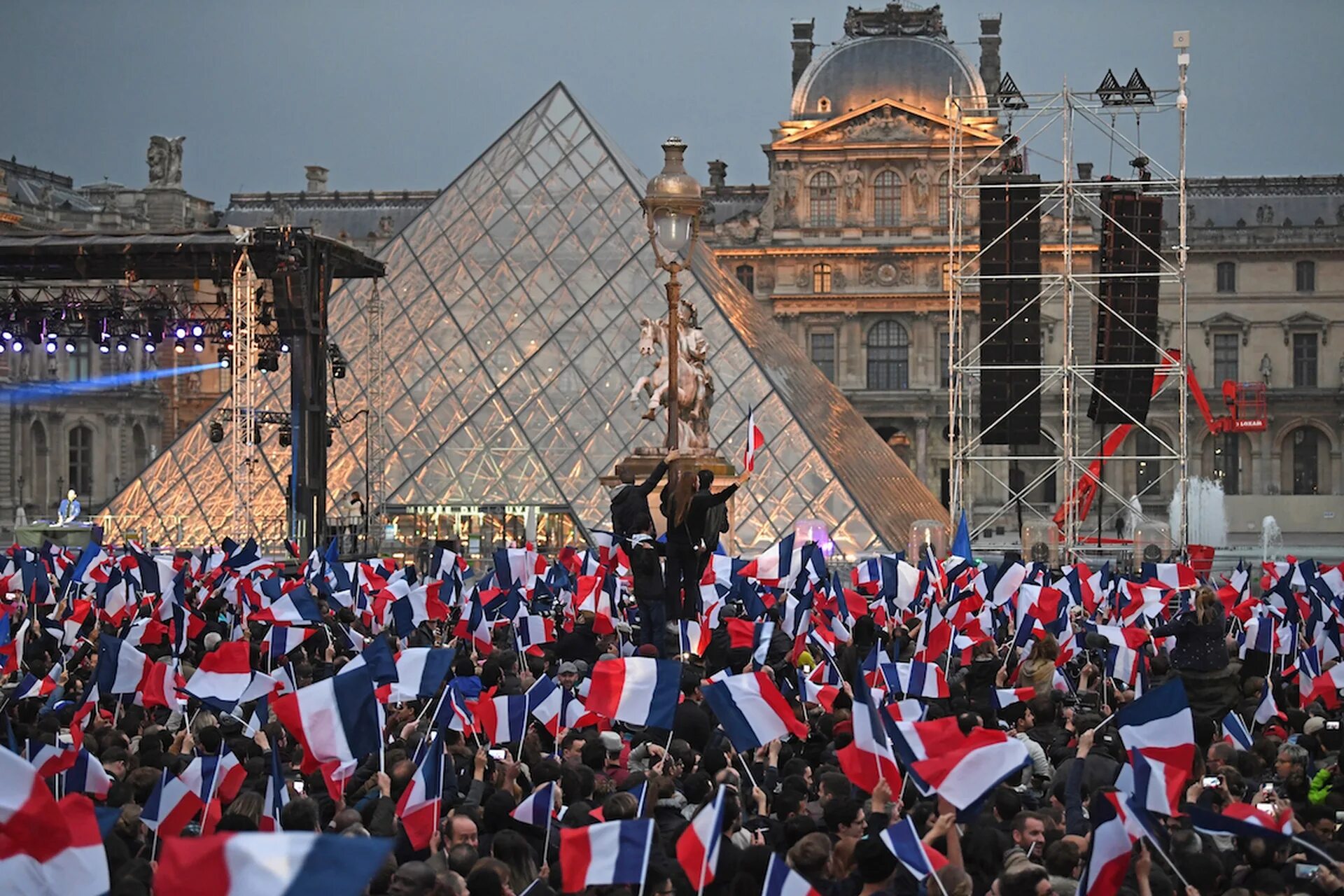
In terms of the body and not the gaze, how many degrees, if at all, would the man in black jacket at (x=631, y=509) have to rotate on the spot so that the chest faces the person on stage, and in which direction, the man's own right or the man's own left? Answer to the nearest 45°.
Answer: approximately 45° to the man's own left

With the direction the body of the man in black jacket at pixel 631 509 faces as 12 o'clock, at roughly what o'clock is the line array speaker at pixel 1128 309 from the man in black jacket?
The line array speaker is roughly at 1 o'clock from the man in black jacket.

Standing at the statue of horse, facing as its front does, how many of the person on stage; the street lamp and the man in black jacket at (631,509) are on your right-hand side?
1

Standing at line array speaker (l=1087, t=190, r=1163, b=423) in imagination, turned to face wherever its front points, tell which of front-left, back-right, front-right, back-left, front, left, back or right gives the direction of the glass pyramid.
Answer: back-right

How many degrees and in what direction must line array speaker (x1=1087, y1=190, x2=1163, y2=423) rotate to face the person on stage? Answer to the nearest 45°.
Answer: approximately 135° to its right

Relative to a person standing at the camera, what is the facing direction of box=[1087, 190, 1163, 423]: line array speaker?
facing the viewer and to the right of the viewer

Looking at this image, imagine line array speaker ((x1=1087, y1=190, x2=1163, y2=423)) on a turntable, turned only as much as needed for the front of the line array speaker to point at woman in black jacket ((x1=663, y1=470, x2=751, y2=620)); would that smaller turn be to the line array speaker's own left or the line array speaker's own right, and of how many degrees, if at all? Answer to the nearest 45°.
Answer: approximately 45° to the line array speaker's own right

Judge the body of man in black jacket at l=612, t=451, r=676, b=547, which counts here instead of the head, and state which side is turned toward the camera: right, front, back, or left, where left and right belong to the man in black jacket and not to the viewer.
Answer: back

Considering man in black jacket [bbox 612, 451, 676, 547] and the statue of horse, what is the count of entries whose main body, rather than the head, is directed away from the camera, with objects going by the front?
1

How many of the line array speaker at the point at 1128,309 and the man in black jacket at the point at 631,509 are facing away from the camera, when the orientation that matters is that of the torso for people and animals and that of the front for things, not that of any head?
1

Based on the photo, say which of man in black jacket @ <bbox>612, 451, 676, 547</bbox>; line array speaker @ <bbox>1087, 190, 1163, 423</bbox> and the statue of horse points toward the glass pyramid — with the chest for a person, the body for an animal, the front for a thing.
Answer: the man in black jacket

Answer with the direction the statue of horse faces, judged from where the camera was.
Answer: facing the viewer and to the left of the viewer

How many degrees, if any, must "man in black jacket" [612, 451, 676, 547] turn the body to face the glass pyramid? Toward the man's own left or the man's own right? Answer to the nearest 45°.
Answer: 0° — they already face it

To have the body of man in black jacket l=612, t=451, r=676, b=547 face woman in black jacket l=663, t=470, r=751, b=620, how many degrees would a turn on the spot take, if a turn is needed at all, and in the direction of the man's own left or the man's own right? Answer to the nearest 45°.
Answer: approximately 135° to the man's own right

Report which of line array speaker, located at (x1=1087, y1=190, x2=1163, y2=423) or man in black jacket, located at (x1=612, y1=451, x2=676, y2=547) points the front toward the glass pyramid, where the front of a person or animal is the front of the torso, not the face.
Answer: the man in black jacket

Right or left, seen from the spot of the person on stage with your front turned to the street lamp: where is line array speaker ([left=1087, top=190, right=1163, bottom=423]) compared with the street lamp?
left

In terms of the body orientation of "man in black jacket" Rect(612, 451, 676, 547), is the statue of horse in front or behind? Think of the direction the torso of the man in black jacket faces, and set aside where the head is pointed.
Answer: in front

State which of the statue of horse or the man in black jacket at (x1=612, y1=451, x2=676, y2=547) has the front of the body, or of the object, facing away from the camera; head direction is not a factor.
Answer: the man in black jacket
